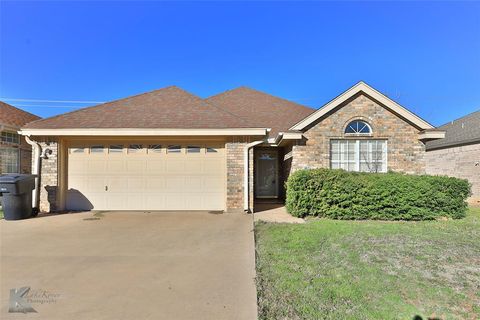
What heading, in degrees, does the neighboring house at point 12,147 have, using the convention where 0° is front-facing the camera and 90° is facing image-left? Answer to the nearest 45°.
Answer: approximately 0°

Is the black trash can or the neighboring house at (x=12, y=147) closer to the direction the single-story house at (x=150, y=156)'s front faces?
the black trash can

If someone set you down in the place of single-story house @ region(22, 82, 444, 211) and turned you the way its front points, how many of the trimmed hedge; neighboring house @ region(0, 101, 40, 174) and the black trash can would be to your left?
1

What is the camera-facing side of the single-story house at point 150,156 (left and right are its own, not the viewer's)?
front

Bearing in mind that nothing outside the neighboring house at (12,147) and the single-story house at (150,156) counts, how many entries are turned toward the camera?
2

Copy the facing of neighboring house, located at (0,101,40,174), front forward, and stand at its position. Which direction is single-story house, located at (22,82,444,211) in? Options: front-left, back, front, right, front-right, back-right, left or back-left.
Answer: front-left

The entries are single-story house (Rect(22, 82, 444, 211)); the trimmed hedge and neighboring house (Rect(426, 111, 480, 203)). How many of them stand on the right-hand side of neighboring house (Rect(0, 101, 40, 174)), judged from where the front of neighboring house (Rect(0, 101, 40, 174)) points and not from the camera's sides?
0

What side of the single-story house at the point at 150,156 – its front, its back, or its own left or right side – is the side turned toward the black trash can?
right

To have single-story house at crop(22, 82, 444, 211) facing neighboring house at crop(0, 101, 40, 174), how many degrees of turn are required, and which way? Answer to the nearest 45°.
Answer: approximately 90° to its right

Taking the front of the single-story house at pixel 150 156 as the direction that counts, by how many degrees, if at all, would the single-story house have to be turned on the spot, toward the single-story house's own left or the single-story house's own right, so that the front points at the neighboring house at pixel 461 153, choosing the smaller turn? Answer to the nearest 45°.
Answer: approximately 90° to the single-story house's own left

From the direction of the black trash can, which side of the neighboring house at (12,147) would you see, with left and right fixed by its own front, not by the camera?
front

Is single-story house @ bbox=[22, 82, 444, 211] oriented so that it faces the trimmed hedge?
no

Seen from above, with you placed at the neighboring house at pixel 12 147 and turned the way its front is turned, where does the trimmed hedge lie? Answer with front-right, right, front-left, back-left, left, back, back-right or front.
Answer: front-left
